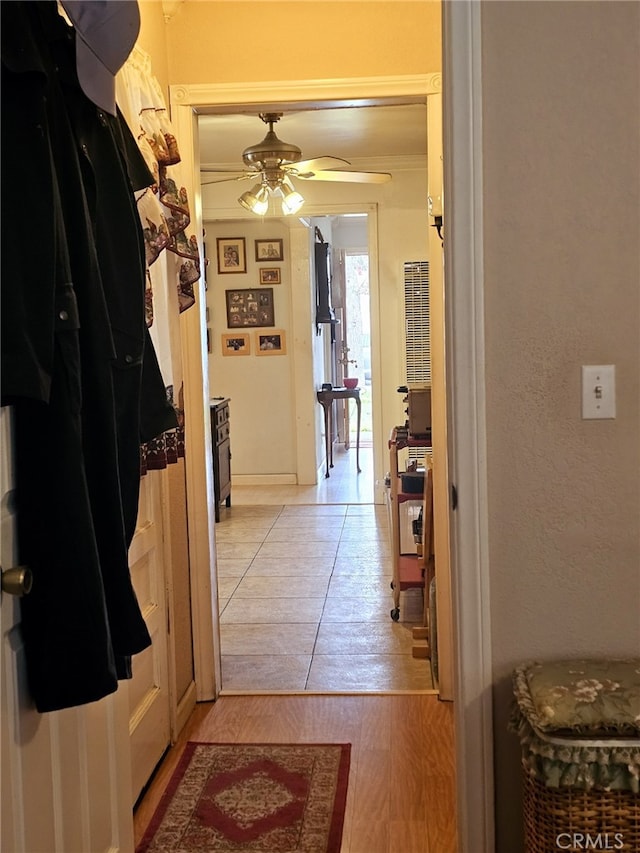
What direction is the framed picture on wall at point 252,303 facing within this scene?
toward the camera

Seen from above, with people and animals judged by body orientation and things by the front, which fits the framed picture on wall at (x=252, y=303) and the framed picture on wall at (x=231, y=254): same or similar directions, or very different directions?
same or similar directions

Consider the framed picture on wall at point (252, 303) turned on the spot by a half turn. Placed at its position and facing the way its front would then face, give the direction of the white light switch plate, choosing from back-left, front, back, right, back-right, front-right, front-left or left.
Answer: back

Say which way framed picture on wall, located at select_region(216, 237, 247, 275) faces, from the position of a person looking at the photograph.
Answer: facing the viewer

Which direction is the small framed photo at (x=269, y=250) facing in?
toward the camera

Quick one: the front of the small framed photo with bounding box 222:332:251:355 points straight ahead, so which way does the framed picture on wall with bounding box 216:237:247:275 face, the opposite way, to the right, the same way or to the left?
the same way

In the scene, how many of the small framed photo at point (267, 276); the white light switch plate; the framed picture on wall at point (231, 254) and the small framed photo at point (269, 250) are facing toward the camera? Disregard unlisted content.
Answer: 4

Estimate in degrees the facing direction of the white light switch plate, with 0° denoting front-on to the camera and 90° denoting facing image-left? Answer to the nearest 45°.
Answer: approximately 0°

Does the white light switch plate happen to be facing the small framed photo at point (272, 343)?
no

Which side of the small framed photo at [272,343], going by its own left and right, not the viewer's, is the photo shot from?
front

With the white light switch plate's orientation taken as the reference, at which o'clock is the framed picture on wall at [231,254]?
The framed picture on wall is roughly at 5 o'clock from the white light switch plate.

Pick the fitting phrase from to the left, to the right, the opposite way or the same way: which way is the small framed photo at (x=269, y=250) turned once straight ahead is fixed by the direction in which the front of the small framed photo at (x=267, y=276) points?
the same way
